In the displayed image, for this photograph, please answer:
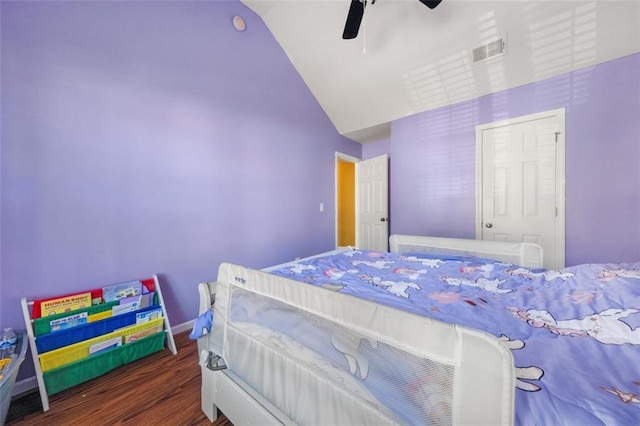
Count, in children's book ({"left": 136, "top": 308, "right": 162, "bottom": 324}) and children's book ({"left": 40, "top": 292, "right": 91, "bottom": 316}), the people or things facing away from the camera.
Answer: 0

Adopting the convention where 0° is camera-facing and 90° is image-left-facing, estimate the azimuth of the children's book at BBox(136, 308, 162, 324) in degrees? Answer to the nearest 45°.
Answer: approximately 315°

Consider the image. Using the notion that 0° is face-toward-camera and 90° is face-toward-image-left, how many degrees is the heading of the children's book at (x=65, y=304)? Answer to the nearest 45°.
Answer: approximately 315°
